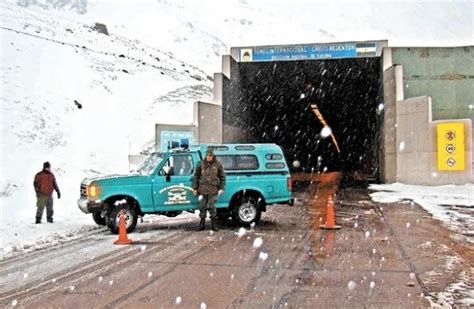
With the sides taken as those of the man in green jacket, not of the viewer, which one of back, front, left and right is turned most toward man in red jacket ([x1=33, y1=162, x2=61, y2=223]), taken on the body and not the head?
right

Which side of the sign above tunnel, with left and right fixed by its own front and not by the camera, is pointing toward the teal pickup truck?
front

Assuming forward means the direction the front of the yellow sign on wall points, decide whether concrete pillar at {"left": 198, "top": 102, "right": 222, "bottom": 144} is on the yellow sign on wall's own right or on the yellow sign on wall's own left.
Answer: on the yellow sign on wall's own right

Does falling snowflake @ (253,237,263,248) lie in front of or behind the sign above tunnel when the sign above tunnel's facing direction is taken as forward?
in front

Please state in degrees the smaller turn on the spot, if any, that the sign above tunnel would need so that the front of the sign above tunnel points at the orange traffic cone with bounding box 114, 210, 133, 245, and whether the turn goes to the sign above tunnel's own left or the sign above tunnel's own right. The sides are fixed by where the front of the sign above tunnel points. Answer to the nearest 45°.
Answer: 0° — it already faces it

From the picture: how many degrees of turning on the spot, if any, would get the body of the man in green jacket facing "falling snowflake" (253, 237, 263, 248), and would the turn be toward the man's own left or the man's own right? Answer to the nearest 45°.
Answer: approximately 45° to the man's own left

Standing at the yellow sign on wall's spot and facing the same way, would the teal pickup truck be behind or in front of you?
in front

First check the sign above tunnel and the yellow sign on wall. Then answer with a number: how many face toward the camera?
2

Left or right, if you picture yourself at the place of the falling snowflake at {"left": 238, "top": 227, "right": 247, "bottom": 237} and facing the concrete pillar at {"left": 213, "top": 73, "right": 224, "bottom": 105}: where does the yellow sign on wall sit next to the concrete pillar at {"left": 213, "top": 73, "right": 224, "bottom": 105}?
right

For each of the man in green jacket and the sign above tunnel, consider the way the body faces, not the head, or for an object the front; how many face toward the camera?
2

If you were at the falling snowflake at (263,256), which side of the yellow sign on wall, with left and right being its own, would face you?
front
